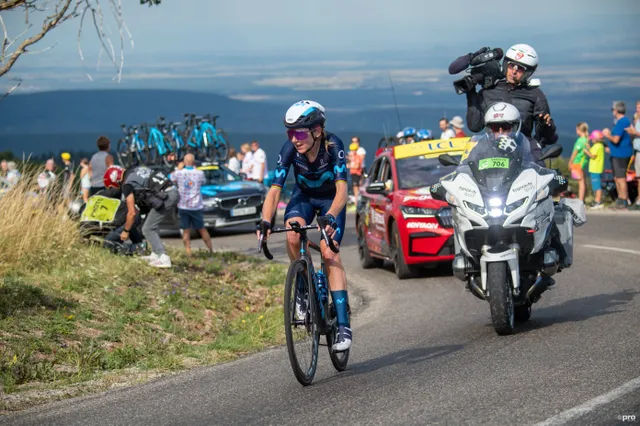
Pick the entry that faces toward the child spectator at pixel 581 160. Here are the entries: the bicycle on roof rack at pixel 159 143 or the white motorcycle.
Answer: the bicycle on roof rack

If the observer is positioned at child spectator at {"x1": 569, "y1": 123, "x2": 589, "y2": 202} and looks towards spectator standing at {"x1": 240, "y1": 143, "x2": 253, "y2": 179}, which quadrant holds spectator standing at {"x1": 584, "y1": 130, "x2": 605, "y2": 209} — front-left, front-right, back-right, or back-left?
back-left

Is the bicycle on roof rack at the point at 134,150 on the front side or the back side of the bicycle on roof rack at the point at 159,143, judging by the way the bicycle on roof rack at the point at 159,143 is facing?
on the back side

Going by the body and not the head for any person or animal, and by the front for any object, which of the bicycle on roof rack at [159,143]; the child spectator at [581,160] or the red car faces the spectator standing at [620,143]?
the bicycle on roof rack

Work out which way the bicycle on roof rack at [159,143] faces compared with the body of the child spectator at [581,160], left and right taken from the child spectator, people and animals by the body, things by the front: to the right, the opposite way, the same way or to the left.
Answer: the opposite way

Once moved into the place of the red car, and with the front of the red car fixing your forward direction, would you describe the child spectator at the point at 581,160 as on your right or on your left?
on your left

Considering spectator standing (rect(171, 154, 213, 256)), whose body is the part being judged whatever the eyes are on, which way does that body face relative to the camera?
away from the camera

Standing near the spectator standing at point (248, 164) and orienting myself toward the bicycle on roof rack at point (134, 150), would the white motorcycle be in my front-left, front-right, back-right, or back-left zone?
back-left

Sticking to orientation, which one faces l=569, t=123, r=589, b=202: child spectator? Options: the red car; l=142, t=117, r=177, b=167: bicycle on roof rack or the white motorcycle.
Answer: the bicycle on roof rack

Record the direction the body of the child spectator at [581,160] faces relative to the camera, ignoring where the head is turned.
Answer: to the viewer's left
